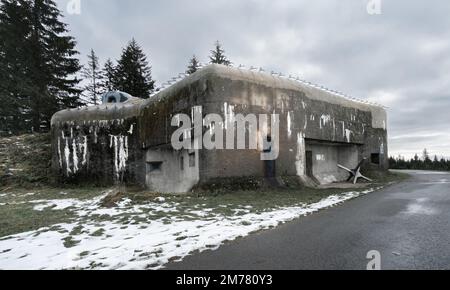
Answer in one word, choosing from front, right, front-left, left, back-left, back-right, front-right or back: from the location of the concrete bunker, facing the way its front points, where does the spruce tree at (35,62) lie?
back

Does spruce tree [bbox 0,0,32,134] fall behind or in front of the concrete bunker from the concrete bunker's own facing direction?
behind

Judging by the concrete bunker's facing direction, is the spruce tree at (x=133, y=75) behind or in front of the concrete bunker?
behind

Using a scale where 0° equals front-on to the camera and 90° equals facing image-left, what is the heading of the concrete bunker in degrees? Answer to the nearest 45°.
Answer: approximately 315°

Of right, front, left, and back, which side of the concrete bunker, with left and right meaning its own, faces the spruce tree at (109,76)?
back
